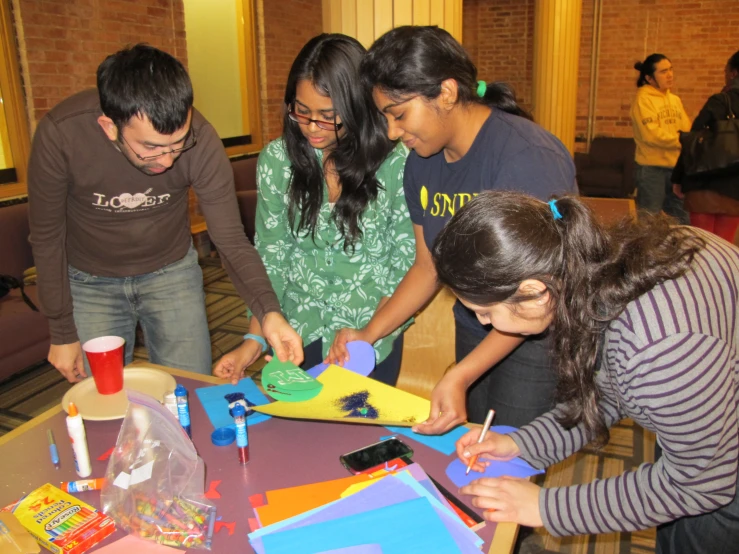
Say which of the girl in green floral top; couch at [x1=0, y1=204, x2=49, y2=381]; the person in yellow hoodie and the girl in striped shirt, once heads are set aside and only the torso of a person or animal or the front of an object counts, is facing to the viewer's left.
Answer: the girl in striped shirt

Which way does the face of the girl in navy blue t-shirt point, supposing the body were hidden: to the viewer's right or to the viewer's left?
to the viewer's left

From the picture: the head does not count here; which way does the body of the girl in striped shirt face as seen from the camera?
to the viewer's left

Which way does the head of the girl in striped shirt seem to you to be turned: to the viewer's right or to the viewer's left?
to the viewer's left

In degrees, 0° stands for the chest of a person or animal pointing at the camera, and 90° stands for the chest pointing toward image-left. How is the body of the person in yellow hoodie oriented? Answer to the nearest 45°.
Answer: approximately 315°

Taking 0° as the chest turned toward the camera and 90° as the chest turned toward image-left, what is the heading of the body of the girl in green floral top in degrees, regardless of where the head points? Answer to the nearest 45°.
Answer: approximately 0°

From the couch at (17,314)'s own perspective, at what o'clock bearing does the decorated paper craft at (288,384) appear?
The decorated paper craft is roughly at 1 o'clock from the couch.

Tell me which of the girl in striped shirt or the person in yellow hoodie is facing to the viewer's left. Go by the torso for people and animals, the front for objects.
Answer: the girl in striped shirt
